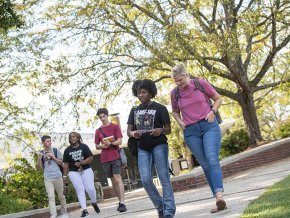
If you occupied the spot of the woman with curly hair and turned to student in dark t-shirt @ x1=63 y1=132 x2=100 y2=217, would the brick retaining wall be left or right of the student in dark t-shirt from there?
right

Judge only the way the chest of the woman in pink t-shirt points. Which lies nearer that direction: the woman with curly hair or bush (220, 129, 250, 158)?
the woman with curly hair

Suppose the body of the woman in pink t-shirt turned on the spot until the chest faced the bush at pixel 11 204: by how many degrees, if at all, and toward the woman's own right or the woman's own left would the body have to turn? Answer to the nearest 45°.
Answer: approximately 135° to the woman's own right

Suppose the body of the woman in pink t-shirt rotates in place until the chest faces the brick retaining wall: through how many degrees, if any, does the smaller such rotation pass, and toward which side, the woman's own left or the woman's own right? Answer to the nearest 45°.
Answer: approximately 180°

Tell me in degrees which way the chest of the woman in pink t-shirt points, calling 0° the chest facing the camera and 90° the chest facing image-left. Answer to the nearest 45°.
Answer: approximately 0°

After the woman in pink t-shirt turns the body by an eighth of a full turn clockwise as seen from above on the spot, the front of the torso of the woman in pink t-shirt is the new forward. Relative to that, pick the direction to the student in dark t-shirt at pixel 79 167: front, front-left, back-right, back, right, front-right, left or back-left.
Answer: right

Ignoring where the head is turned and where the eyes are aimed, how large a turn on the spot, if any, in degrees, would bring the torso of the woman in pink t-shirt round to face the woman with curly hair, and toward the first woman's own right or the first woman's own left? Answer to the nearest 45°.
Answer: approximately 45° to the first woman's own right
